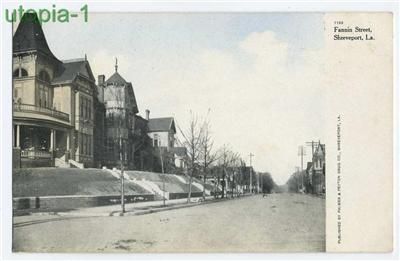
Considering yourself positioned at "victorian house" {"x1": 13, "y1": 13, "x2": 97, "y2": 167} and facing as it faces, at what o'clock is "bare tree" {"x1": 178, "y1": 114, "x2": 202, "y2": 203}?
The bare tree is roughly at 10 o'clock from the victorian house.

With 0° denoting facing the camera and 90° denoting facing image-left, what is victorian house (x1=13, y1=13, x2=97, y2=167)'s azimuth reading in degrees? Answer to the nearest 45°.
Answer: approximately 315°

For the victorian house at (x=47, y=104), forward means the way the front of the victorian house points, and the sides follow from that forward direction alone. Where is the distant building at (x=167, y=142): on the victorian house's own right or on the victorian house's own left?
on the victorian house's own left

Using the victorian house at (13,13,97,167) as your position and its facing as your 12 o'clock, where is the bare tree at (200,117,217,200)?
The bare tree is roughly at 10 o'clock from the victorian house.

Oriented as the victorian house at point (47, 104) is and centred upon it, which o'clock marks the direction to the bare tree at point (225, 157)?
The bare tree is roughly at 10 o'clock from the victorian house.

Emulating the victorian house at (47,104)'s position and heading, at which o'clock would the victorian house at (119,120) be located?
the victorian house at (119,120) is roughly at 10 o'clock from the victorian house at (47,104).
